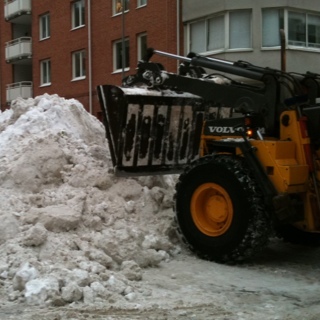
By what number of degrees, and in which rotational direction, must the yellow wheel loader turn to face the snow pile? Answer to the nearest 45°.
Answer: approximately 45° to its left

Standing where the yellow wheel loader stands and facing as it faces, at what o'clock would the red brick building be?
The red brick building is roughly at 1 o'clock from the yellow wheel loader.

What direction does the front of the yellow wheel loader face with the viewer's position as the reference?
facing away from the viewer and to the left of the viewer
